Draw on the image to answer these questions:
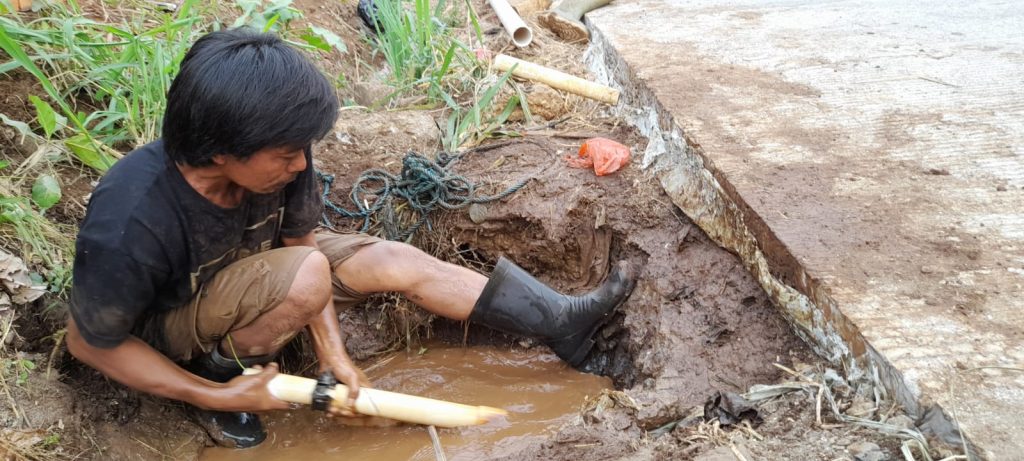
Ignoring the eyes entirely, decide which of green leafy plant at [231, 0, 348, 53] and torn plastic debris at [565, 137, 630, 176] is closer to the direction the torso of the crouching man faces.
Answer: the torn plastic debris

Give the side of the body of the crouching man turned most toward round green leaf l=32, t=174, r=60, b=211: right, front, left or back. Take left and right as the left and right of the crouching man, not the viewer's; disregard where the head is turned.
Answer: back

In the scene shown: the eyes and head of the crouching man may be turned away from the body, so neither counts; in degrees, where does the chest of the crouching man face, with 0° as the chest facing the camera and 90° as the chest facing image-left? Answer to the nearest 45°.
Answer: approximately 315°

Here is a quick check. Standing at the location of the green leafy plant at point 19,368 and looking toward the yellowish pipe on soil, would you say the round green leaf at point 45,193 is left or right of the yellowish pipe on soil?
left

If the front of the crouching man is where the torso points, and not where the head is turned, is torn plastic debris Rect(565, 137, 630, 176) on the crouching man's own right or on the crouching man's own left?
on the crouching man's own left

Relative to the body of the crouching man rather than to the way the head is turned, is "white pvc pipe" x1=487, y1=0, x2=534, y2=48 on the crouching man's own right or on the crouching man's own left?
on the crouching man's own left

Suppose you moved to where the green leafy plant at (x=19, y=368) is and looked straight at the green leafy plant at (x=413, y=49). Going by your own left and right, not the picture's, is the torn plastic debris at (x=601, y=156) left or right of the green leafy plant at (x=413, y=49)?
right

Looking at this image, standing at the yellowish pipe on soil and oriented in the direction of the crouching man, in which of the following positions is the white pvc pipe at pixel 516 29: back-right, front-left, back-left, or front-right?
back-right
